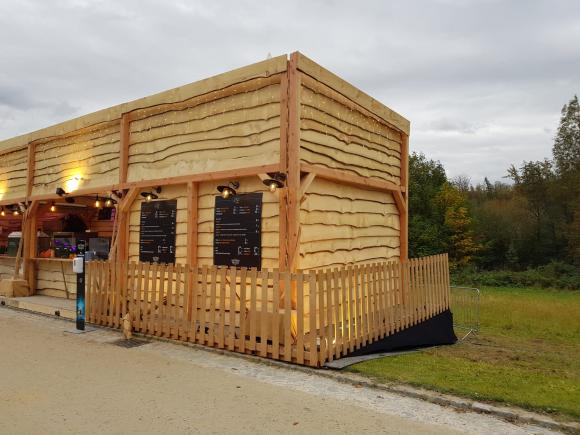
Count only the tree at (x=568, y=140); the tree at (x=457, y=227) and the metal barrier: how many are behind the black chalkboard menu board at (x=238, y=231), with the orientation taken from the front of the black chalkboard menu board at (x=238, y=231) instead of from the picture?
3

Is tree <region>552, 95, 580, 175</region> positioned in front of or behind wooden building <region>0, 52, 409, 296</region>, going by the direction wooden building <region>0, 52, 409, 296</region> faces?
behind

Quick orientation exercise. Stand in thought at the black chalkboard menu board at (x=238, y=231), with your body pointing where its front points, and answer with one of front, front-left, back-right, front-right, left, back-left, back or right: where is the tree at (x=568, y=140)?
back

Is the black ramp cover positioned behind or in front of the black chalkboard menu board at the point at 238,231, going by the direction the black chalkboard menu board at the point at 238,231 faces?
behind

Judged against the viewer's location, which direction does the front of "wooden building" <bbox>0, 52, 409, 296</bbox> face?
facing the viewer and to the left of the viewer

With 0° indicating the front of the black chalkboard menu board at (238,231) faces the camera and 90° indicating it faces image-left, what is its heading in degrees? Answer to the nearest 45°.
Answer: approximately 45°

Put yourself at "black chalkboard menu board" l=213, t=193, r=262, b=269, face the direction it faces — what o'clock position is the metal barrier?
The metal barrier is roughly at 6 o'clock from the black chalkboard menu board.
